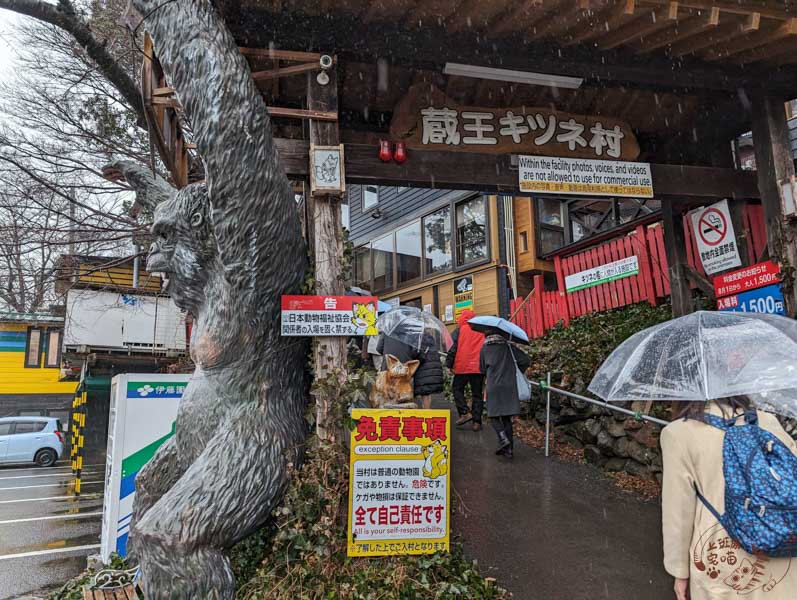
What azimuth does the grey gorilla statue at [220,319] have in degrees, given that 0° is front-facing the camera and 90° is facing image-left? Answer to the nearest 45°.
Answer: approximately 90°

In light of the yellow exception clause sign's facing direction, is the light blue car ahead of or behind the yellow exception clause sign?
behind

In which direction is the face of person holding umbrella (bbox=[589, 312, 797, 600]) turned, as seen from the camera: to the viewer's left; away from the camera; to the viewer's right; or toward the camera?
away from the camera

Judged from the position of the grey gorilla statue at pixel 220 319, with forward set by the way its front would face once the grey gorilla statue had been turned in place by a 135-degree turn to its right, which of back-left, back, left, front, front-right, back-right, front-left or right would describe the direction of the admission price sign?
front-right

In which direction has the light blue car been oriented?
to the viewer's left

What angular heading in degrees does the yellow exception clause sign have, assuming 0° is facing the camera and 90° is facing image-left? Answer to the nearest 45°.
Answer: approximately 0°

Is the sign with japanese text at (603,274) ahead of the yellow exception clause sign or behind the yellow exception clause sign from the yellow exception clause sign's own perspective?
behind

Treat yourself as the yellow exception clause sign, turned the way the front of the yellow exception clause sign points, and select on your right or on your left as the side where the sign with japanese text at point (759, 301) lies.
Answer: on your left

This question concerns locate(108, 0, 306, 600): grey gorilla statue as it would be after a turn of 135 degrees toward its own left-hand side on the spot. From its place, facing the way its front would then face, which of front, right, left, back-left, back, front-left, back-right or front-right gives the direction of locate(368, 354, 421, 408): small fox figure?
left

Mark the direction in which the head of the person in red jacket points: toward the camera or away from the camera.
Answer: away from the camera
